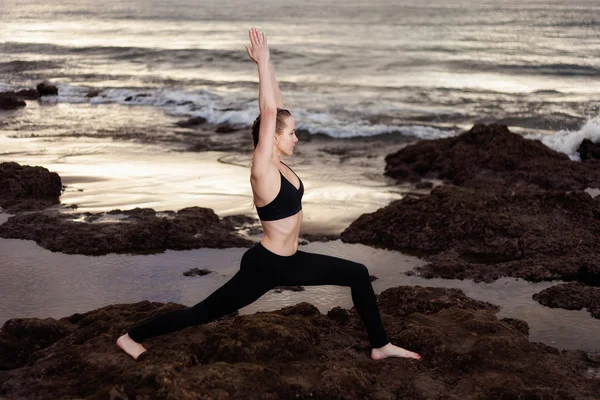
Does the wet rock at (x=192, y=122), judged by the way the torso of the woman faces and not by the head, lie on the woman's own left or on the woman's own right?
on the woman's own left

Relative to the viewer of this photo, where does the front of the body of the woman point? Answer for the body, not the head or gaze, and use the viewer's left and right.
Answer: facing to the right of the viewer

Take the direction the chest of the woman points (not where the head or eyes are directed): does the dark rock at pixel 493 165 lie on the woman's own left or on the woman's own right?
on the woman's own left

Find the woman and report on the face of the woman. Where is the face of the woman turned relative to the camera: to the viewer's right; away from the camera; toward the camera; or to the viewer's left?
to the viewer's right

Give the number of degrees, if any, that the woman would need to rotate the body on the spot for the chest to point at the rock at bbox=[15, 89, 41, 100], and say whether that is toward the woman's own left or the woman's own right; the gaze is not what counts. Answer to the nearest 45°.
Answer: approximately 90° to the woman's own left

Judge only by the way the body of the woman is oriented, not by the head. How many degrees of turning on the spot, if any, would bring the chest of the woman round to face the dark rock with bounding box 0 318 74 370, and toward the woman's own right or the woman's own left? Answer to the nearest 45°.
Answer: approximately 180°

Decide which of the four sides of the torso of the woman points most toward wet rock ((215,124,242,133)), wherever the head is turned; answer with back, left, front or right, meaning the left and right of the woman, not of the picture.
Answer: left

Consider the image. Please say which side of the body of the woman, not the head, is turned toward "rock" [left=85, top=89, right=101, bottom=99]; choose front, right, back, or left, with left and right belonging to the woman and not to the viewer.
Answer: left
